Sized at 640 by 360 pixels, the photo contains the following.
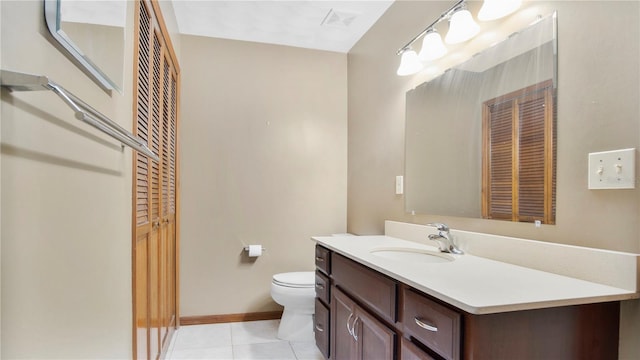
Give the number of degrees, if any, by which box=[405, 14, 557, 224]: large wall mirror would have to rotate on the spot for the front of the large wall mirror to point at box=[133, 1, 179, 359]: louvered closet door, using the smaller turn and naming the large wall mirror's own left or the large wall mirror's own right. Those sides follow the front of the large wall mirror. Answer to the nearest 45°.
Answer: approximately 45° to the large wall mirror's own right

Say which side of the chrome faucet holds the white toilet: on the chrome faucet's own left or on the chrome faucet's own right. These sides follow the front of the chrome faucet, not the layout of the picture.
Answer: on the chrome faucet's own right

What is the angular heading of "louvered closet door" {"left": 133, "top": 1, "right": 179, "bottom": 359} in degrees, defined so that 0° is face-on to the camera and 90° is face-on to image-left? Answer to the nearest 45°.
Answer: approximately 270°

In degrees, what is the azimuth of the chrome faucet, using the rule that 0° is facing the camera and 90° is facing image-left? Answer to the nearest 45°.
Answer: approximately 45°

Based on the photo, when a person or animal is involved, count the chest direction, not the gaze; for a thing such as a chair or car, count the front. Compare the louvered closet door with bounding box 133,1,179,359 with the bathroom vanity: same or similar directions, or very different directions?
very different directions

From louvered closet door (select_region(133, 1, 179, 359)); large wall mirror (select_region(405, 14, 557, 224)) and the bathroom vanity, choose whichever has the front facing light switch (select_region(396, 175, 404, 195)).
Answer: the louvered closet door

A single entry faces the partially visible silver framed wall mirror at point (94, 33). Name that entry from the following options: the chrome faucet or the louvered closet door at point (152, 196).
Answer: the chrome faucet

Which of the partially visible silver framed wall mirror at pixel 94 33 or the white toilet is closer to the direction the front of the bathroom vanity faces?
the partially visible silver framed wall mirror

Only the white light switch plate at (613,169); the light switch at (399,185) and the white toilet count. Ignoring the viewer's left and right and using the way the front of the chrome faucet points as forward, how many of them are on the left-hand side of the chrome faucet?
1
